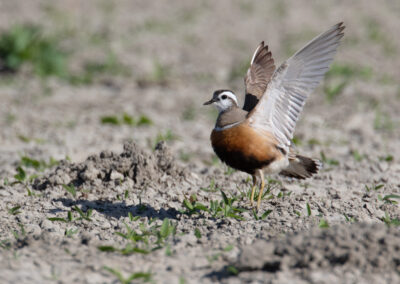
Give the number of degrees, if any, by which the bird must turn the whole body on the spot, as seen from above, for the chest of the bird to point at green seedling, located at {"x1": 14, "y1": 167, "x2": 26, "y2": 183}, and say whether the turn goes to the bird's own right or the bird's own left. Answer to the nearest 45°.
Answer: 0° — it already faces it

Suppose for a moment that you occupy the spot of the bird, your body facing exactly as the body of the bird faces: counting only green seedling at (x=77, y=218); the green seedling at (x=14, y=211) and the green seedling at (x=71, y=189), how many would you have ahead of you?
3

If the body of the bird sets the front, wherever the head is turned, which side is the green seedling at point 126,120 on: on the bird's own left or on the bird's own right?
on the bird's own right

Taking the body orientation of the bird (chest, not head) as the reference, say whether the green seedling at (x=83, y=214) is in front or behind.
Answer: in front

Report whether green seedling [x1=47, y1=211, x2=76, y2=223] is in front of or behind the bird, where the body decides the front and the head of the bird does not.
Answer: in front

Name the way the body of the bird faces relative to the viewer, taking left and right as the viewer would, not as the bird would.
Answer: facing to the left of the viewer

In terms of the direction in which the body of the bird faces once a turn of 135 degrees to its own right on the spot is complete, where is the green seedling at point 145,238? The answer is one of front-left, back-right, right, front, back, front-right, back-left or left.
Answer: back

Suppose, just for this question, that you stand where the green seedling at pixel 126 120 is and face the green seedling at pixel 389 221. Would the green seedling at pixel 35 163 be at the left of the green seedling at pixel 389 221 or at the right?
right

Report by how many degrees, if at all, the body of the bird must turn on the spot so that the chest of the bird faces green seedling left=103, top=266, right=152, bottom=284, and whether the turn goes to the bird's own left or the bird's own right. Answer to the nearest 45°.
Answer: approximately 45° to the bird's own left

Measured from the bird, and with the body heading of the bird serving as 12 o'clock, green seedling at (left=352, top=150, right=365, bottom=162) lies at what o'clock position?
The green seedling is roughly at 4 o'clock from the bird.

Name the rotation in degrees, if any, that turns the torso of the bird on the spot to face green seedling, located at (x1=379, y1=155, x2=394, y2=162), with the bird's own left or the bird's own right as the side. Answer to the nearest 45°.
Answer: approximately 135° to the bird's own right

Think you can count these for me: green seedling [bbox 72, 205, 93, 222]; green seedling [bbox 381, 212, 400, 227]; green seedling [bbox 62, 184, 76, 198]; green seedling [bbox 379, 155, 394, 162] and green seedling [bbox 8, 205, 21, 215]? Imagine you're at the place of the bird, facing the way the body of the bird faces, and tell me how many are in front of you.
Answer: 3

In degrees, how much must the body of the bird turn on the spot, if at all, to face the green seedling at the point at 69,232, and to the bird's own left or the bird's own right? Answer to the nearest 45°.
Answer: approximately 45° to the bird's own left
